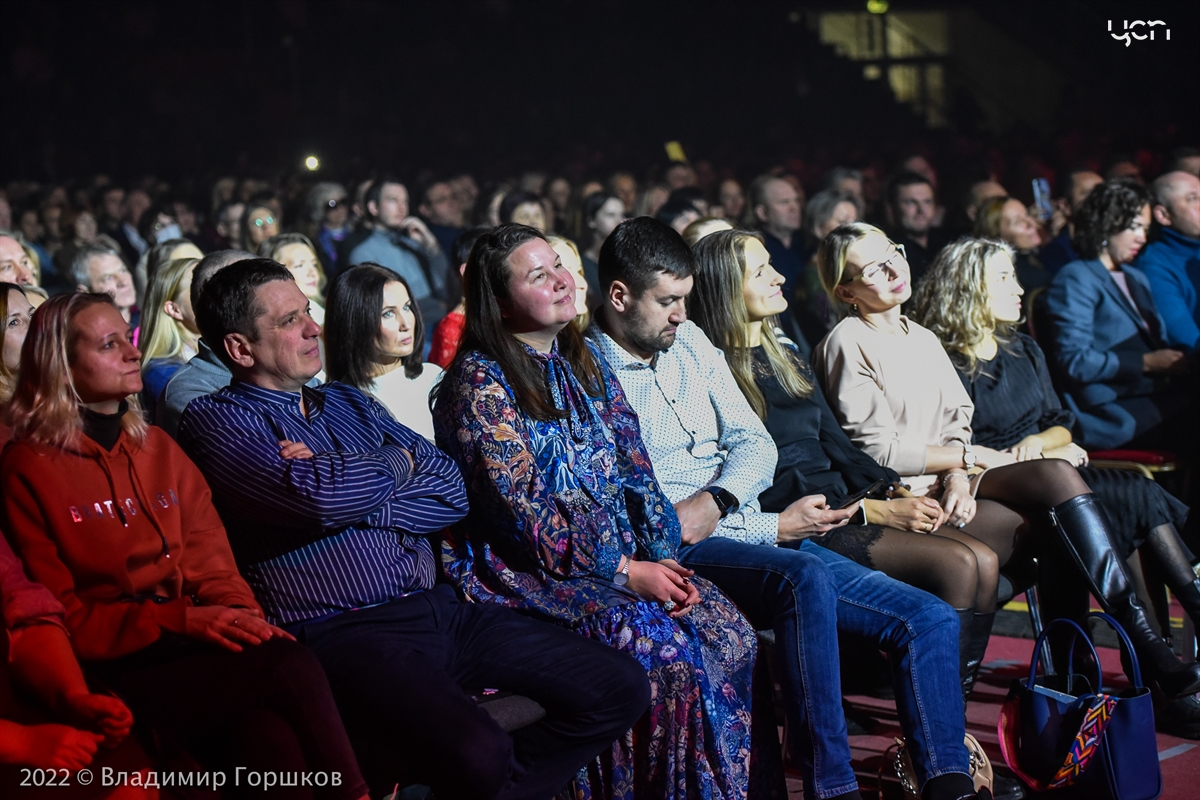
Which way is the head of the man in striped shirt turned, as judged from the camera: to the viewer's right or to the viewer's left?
to the viewer's right

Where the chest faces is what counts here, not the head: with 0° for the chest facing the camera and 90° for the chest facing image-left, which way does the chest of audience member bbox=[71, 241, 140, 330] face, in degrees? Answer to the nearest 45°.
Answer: approximately 315°

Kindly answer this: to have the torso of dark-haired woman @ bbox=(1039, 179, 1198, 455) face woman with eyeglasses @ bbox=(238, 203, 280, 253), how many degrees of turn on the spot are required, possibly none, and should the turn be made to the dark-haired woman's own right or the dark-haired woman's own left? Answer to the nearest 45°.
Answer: approximately 135° to the dark-haired woman's own right

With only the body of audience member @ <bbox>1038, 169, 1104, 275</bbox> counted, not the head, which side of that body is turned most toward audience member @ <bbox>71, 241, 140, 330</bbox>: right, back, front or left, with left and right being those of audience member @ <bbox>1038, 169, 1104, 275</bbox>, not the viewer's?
right

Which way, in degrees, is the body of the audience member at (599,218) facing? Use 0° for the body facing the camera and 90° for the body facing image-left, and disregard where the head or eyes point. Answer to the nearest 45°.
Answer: approximately 315°

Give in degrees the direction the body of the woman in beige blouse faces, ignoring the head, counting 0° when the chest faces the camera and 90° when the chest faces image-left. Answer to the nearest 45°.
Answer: approximately 315°

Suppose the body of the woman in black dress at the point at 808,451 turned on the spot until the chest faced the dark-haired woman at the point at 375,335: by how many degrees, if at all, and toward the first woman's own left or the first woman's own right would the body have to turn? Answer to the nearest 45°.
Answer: approximately 135° to the first woman's own right
